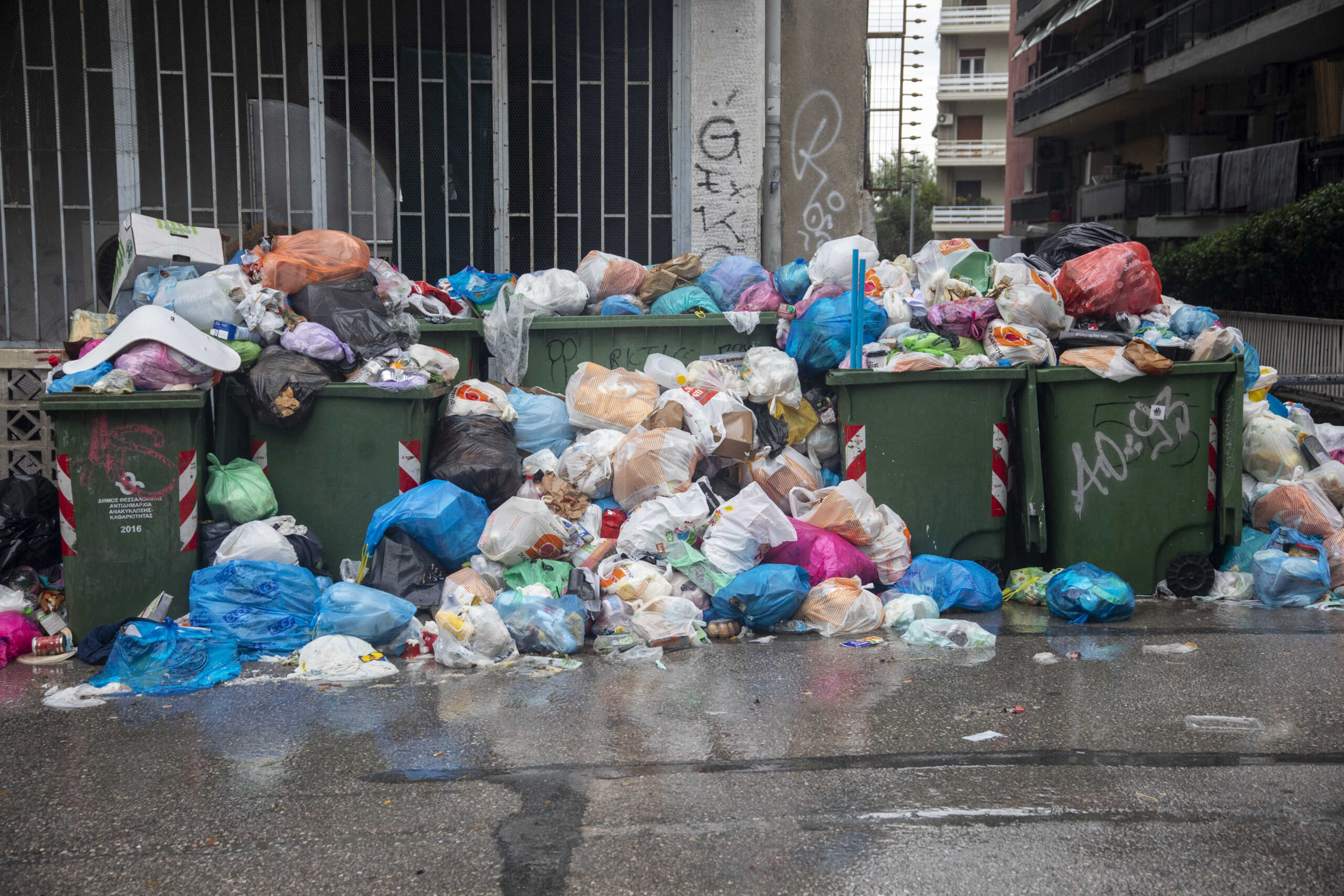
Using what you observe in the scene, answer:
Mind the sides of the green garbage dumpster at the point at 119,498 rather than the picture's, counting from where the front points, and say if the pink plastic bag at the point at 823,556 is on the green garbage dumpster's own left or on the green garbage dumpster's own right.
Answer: on the green garbage dumpster's own left

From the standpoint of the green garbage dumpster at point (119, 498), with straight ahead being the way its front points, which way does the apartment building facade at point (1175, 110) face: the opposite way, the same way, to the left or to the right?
to the right

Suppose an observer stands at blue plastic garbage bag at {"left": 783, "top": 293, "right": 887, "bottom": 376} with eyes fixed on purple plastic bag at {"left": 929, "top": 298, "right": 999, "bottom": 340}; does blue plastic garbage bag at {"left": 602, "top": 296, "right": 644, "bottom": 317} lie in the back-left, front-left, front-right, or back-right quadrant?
back-left

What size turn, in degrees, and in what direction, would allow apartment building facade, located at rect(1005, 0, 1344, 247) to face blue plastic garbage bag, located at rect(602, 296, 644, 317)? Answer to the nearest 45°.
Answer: approximately 45° to its left

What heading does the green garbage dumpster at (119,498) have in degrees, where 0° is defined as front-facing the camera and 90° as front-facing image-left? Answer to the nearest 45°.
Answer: approximately 0°

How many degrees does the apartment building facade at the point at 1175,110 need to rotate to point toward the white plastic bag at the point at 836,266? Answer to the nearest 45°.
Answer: approximately 45° to its left
